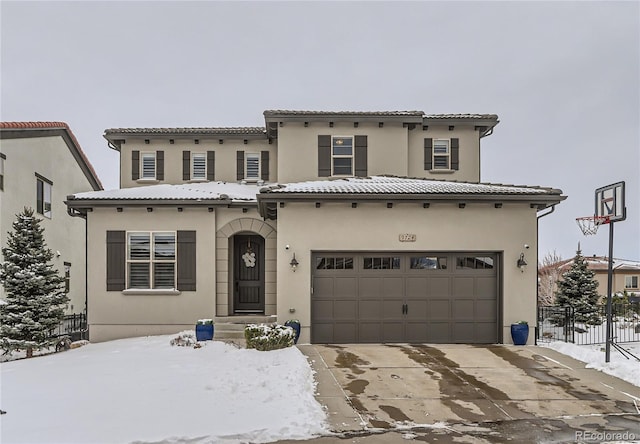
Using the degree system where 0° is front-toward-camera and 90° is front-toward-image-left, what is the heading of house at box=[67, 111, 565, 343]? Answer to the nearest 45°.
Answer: approximately 0°

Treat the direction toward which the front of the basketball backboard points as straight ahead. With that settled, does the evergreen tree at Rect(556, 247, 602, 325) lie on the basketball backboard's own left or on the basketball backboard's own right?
on the basketball backboard's own right

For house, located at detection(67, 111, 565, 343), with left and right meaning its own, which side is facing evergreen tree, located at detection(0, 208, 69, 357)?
right

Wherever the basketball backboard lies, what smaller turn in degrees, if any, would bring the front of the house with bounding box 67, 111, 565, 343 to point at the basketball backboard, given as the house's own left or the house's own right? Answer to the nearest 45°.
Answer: approximately 45° to the house's own left
